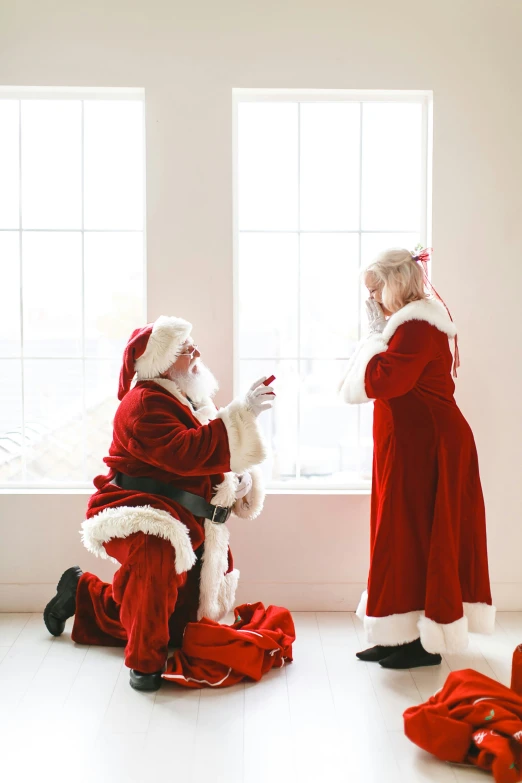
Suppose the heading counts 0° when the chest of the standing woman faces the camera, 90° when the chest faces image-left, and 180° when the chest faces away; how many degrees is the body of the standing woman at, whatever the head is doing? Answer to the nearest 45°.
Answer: approximately 90°

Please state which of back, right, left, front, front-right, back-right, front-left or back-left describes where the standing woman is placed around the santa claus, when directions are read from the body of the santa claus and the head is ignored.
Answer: front

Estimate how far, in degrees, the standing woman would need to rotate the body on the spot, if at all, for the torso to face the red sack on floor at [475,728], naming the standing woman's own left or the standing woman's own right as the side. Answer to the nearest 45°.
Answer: approximately 90° to the standing woman's own left

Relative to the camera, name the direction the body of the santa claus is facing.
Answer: to the viewer's right

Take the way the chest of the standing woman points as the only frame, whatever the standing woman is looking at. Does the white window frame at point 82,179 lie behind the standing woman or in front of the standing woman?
in front

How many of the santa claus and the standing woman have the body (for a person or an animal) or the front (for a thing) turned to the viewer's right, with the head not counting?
1

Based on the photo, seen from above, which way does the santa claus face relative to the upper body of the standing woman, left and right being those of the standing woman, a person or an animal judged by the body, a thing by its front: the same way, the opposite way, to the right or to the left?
the opposite way

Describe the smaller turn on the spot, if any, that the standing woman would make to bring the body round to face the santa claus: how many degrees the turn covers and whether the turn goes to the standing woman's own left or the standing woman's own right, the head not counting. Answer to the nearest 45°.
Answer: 0° — they already face them
